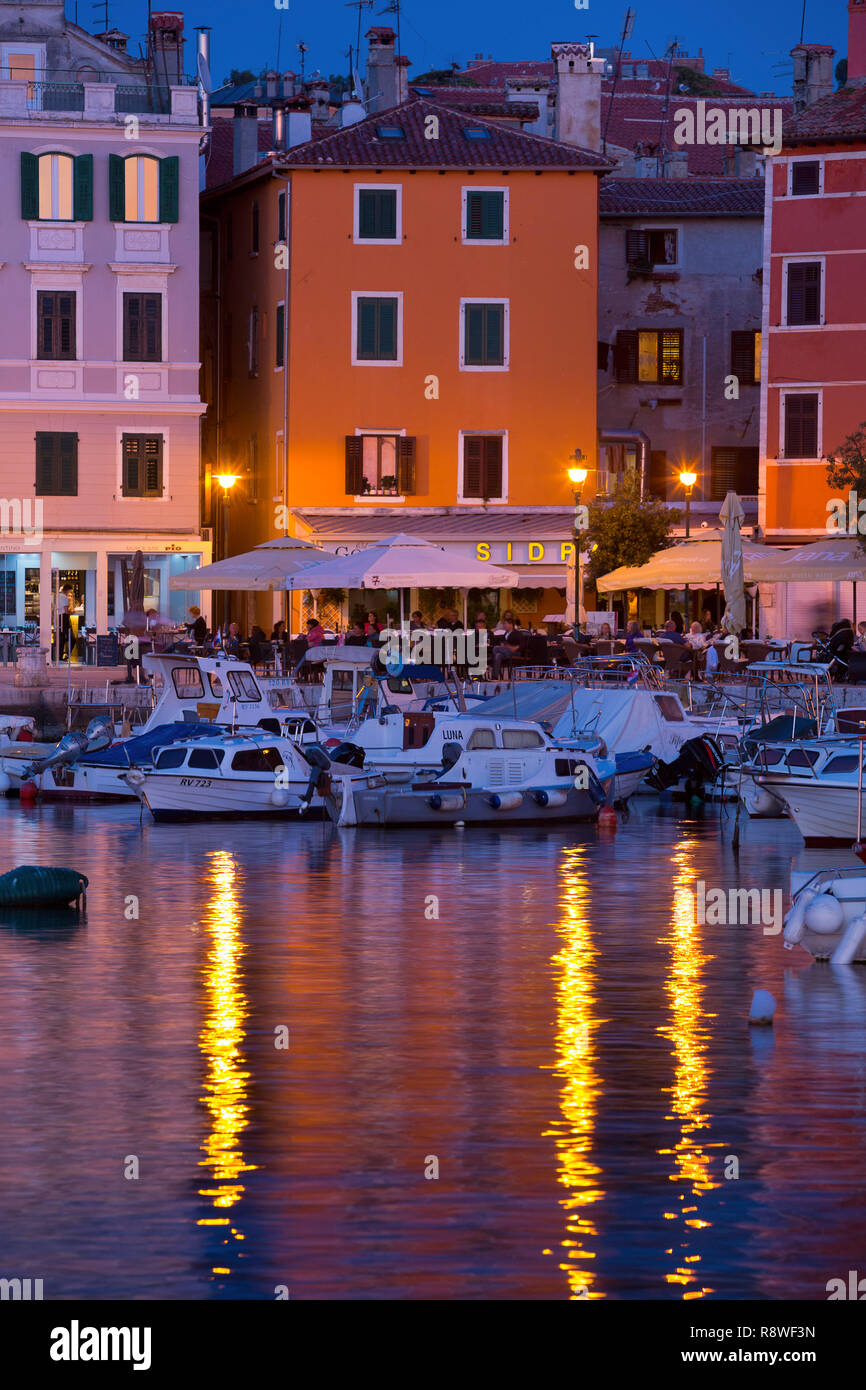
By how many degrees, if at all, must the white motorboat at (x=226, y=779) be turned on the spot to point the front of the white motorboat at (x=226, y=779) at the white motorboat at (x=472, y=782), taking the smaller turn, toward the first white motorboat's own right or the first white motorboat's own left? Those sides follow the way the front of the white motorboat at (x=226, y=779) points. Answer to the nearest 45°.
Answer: approximately 180°

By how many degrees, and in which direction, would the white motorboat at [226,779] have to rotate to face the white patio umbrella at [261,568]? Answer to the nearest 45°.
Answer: approximately 90° to its right

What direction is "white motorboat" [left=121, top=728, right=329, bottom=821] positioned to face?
to the viewer's left

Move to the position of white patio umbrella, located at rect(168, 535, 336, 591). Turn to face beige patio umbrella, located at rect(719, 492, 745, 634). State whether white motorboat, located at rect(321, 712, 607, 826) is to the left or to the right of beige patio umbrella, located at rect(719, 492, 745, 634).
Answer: right

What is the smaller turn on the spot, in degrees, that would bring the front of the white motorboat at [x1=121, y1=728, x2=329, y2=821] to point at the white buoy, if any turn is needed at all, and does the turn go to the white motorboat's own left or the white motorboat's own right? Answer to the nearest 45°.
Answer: approximately 90° to the white motorboat's own left

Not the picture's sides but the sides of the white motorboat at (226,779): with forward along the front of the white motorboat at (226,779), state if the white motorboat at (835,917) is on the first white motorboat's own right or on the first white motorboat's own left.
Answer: on the first white motorboat's own left

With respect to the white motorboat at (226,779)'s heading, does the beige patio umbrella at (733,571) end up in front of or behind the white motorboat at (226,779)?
behind

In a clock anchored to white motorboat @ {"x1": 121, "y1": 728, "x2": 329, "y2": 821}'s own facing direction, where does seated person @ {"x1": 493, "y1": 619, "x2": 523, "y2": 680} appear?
The seated person is roughly at 4 o'clock from the white motorboat.
